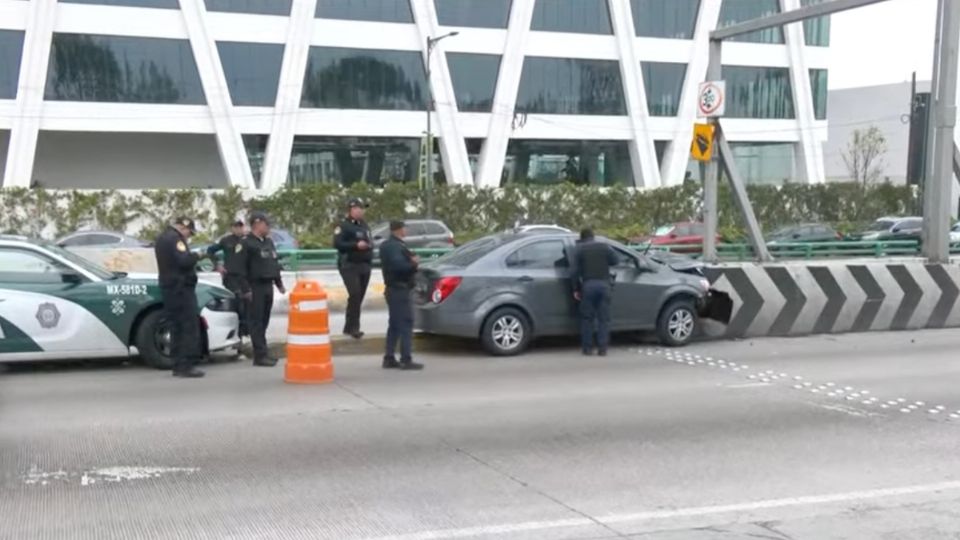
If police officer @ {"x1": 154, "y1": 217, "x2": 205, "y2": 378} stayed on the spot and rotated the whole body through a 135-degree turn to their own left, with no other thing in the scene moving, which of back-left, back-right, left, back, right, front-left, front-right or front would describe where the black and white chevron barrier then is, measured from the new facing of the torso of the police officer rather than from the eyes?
back-right

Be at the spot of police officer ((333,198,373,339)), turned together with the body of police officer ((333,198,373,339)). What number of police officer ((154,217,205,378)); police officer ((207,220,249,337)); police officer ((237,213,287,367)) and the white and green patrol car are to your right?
4

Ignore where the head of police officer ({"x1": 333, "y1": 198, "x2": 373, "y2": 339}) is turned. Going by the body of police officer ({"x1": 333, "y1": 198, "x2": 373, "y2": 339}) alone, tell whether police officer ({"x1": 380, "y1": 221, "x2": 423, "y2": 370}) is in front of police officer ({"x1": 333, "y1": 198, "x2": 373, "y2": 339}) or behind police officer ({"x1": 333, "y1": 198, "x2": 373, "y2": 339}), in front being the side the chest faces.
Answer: in front

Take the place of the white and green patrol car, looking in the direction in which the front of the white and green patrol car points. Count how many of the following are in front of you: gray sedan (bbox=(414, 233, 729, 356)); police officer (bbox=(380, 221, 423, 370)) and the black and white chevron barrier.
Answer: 3

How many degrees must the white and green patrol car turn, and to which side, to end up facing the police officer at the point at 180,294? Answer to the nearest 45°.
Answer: approximately 45° to its right

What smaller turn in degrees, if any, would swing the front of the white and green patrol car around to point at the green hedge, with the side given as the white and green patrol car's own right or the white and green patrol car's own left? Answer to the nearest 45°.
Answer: approximately 90° to the white and green patrol car's own left

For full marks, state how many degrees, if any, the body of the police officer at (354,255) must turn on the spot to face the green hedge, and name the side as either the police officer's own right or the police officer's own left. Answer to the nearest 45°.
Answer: approximately 135° to the police officer's own left

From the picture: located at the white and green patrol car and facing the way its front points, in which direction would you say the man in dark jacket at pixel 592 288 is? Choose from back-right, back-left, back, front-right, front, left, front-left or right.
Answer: front

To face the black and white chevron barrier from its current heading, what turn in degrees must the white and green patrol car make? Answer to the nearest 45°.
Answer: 0° — it already faces it

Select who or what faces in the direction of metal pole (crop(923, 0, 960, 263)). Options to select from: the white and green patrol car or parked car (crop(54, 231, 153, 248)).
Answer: the white and green patrol car

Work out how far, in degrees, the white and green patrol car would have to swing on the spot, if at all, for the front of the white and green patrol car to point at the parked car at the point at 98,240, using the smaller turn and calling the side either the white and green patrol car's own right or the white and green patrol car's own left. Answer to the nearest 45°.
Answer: approximately 90° to the white and green patrol car's own left

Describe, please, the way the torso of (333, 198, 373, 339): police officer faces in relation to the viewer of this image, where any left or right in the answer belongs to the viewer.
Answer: facing the viewer and to the right of the viewer

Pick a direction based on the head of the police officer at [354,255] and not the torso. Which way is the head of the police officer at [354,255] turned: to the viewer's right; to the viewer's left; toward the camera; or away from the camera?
toward the camera

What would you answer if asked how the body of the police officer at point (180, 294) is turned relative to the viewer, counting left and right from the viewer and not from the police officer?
facing to the right of the viewer

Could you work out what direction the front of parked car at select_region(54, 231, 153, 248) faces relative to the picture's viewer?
facing to the left of the viewer

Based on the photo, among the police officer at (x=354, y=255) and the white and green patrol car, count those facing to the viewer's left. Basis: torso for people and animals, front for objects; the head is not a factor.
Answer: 0

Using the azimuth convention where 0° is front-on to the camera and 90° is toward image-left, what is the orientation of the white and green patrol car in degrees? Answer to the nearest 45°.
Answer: approximately 270°

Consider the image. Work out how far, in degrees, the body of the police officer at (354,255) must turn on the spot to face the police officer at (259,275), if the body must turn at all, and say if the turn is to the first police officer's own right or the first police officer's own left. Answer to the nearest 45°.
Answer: approximately 90° to the first police officer's own right
